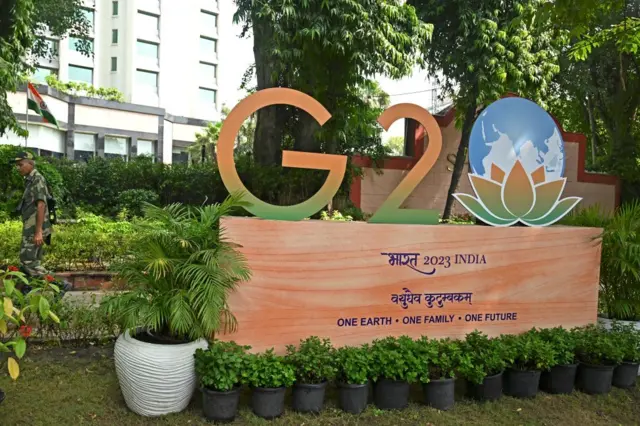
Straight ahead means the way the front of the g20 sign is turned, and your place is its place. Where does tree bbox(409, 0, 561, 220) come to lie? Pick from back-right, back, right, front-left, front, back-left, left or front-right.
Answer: back

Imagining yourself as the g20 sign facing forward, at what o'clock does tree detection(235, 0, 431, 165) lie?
The tree is roughly at 5 o'clock from the g20 sign.

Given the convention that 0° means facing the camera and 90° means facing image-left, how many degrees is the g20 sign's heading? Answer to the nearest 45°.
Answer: approximately 0°

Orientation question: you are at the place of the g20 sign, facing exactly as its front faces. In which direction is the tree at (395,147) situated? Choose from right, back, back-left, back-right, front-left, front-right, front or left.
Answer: back

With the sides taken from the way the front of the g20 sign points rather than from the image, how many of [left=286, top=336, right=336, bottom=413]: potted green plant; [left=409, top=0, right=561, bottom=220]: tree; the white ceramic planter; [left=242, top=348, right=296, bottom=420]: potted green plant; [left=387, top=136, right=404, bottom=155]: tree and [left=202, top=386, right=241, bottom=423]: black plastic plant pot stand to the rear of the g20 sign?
2

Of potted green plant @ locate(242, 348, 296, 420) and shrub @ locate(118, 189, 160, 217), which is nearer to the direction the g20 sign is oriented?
the potted green plant
